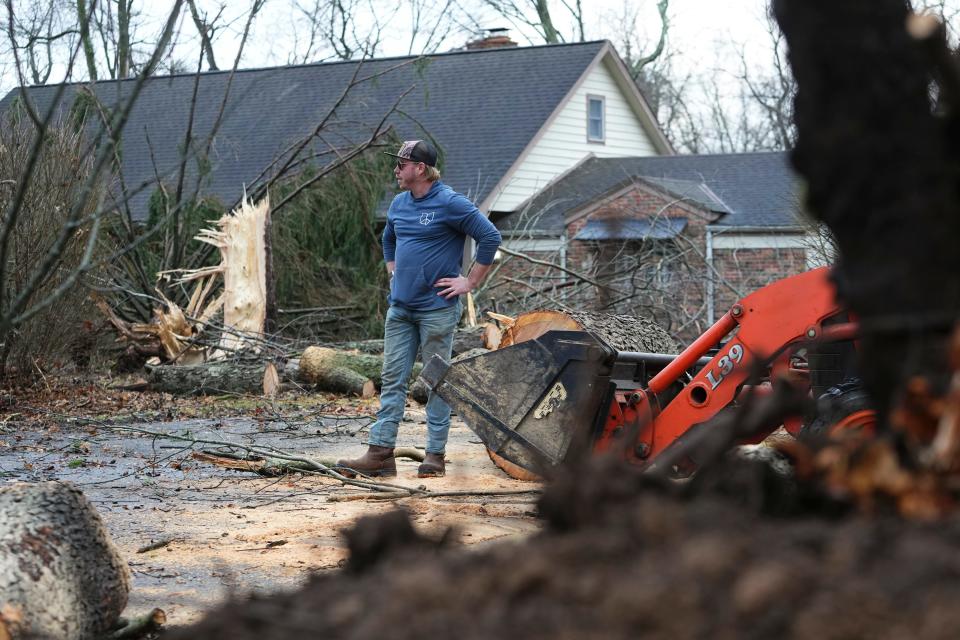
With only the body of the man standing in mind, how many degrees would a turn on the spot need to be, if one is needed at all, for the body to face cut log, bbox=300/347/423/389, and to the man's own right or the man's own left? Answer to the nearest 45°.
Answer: approximately 135° to the man's own right

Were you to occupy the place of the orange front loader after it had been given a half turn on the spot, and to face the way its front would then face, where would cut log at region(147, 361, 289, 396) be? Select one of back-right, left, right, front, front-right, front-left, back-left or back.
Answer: back-left

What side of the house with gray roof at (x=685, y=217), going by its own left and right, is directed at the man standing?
front

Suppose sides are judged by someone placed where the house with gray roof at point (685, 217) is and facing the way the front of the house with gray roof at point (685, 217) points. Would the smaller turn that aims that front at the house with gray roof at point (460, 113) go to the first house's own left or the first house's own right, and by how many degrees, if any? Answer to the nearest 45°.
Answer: approximately 135° to the first house's own right

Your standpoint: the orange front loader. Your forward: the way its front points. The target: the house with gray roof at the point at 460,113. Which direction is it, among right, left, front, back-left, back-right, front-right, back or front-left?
right

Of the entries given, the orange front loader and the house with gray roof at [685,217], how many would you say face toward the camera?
1

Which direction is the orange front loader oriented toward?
to the viewer's left

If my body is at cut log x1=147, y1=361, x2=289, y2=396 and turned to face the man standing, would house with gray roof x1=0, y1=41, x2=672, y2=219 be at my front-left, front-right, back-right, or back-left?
back-left

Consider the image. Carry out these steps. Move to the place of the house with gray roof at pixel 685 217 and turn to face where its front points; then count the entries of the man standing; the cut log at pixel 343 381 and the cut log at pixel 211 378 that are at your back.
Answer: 0

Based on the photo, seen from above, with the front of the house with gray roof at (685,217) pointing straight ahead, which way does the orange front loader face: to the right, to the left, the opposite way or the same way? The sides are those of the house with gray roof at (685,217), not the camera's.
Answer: to the right

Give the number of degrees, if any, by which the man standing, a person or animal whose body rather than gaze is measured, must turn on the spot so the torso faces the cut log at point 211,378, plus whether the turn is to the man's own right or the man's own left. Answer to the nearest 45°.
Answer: approximately 135° to the man's own right

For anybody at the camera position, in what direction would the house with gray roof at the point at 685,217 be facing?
facing the viewer

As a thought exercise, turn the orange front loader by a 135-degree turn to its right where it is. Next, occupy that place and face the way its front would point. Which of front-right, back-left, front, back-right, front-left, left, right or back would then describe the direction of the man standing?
left
